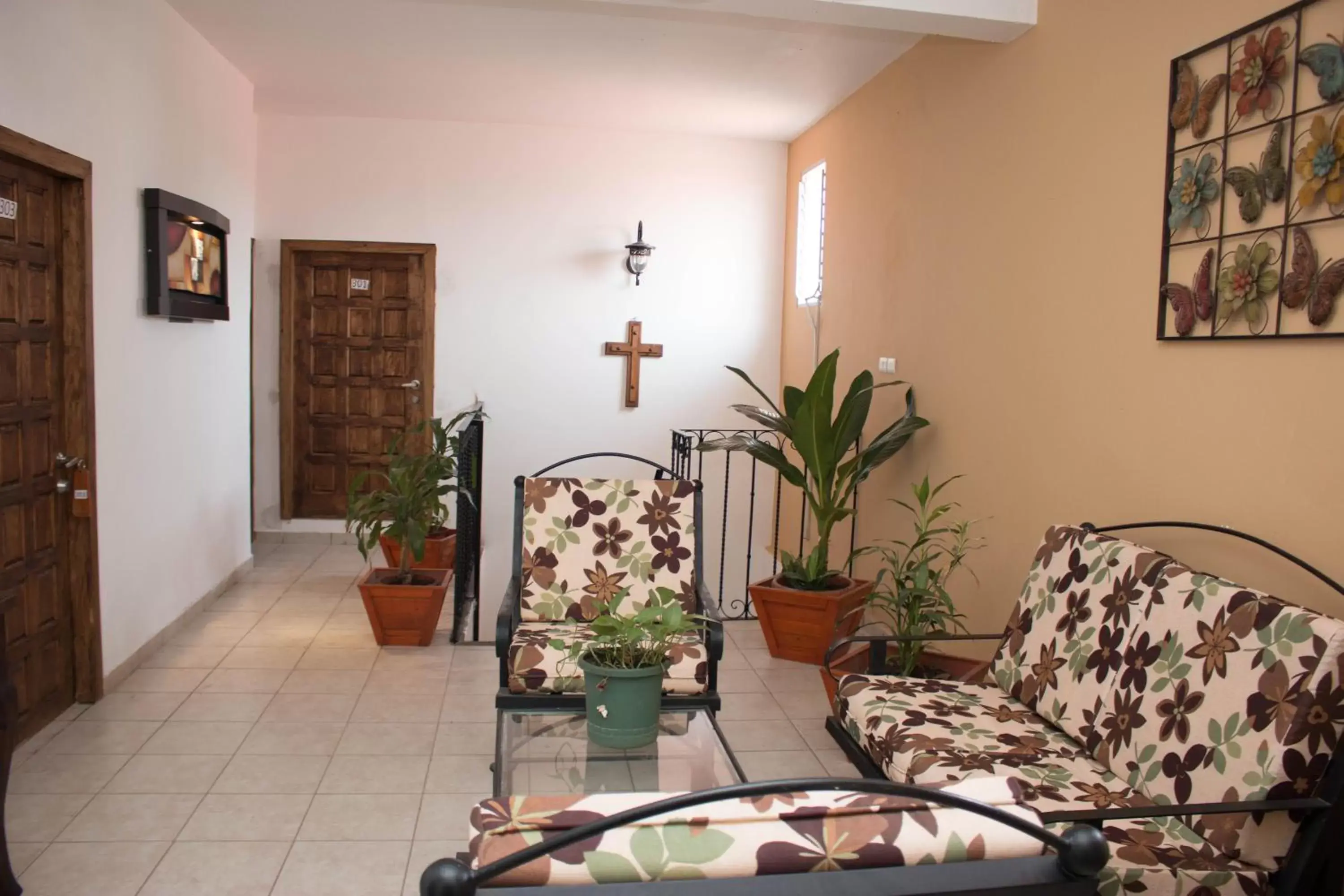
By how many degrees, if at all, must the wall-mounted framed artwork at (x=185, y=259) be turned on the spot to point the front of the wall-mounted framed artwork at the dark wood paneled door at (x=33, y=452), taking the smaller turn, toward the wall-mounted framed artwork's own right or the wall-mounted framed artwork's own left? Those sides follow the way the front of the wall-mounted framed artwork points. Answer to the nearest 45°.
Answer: approximately 45° to the wall-mounted framed artwork's own right

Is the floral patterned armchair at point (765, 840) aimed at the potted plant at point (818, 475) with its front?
yes

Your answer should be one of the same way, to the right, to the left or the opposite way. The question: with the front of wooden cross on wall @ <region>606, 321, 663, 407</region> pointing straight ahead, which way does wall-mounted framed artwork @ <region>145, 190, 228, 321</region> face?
to the left

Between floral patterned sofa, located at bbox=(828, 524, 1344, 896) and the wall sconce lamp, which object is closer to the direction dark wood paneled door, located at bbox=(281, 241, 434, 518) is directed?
the floral patterned sofa

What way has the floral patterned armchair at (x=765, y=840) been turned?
away from the camera

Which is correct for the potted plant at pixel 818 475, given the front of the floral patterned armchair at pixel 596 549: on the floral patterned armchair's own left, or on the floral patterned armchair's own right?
on the floral patterned armchair's own left
